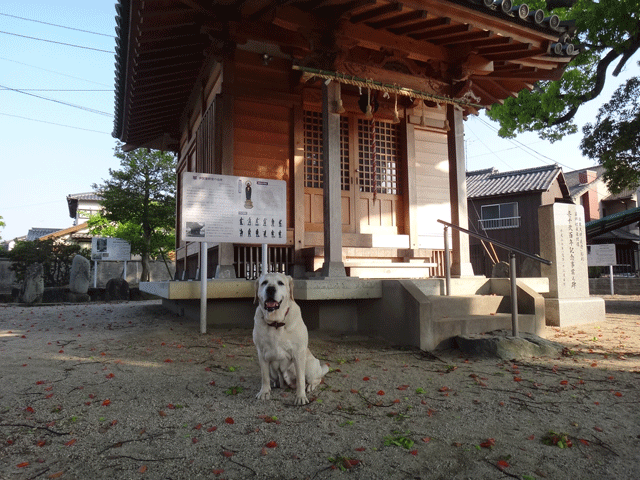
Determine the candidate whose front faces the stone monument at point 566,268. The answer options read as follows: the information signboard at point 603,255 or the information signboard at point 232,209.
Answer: the information signboard at point 603,255

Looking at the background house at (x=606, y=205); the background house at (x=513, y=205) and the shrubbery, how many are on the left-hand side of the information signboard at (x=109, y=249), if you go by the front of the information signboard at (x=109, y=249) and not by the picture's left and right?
2

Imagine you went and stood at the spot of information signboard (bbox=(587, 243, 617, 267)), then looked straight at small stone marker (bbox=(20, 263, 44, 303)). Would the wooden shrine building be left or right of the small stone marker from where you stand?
left

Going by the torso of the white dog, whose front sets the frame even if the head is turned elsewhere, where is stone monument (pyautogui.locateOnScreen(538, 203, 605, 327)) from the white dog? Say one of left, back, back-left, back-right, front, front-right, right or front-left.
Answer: back

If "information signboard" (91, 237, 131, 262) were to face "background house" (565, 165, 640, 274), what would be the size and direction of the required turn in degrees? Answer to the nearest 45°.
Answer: approximately 90° to its left

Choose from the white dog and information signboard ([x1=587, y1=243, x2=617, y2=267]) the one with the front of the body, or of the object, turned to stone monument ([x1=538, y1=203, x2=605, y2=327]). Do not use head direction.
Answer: the information signboard

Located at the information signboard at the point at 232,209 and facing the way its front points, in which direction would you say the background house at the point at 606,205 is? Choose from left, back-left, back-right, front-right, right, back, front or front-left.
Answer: back-left

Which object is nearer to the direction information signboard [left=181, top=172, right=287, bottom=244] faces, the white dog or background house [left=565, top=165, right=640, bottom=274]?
the white dog

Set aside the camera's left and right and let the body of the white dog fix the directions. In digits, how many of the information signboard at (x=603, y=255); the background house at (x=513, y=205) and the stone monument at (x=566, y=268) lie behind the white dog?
3
